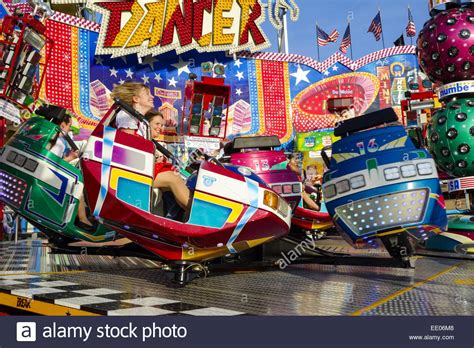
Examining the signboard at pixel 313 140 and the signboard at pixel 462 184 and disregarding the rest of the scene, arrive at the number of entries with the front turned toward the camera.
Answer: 2

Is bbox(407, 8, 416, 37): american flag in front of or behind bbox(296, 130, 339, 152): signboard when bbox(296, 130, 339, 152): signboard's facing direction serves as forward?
behind

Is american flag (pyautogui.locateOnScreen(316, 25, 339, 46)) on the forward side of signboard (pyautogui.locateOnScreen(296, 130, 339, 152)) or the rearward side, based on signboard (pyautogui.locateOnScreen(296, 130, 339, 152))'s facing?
on the rearward side

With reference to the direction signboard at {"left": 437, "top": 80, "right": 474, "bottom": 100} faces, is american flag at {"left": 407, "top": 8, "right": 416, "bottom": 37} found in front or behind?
behind

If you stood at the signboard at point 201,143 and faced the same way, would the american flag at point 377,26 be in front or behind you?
behind
